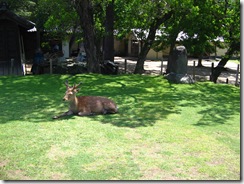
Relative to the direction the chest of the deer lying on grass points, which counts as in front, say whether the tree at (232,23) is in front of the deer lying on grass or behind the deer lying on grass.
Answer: behind

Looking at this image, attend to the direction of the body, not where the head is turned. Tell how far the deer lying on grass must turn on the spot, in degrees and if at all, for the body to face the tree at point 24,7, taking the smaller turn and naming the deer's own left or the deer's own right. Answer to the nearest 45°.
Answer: approximately 90° to the deer's own right

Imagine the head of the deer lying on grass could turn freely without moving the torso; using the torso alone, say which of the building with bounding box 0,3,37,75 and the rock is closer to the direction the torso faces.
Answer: the building

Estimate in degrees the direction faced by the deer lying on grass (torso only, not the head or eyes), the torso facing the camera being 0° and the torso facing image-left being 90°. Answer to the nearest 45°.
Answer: approximately 90°

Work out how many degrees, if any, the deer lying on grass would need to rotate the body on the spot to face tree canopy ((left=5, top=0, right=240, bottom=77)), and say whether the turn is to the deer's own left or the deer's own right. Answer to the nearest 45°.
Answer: approximately 90° to the deer's own right

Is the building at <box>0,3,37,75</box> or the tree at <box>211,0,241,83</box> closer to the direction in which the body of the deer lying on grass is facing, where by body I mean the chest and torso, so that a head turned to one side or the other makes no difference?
the building

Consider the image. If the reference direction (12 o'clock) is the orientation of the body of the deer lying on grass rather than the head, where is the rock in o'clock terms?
The rock is roughly at 4 o'clock from the deer lying on grass.

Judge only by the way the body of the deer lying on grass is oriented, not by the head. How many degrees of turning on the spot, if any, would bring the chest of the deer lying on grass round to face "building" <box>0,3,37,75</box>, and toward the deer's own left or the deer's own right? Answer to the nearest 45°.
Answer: approximately 90° to the deer's own right

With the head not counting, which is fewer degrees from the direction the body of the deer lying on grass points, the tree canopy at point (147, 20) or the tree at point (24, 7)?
the tree

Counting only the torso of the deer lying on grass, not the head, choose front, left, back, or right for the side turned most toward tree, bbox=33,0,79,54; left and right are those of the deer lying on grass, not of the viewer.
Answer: right
